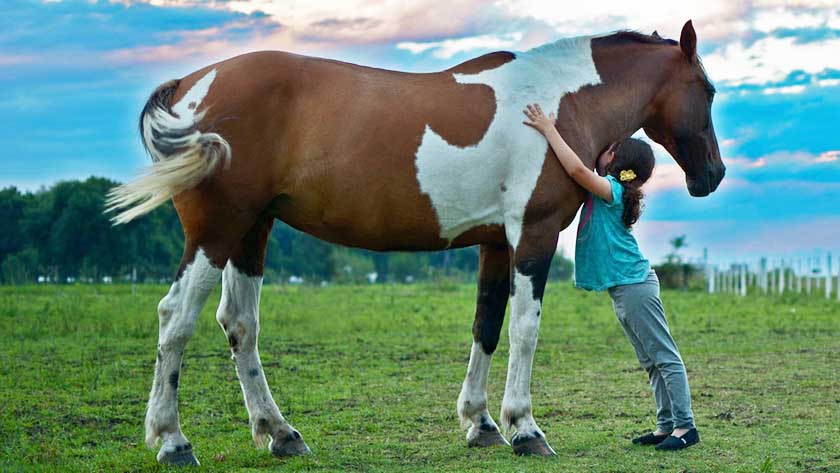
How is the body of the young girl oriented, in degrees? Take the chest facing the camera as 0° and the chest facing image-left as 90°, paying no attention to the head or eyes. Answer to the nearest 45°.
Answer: approximately 90°

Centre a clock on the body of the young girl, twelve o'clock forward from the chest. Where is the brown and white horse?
The brown and white horse is roughly at 11 o'clock from the young girl.

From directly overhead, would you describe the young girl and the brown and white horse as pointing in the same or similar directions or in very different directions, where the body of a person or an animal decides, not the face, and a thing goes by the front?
very different directions

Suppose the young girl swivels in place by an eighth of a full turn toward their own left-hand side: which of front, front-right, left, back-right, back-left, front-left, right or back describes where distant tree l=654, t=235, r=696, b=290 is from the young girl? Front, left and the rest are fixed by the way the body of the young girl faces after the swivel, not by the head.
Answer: back-right

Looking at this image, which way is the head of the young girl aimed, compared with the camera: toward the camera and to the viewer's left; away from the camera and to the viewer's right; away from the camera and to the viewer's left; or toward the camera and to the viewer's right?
away from the camera and to the viewer's left

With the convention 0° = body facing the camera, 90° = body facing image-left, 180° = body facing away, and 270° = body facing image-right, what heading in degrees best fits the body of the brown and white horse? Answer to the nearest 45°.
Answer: approximately 270°

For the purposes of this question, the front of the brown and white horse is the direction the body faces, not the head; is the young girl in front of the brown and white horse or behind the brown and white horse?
in front

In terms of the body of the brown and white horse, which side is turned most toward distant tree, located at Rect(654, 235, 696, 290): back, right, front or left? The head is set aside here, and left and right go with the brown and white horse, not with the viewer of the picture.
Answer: left

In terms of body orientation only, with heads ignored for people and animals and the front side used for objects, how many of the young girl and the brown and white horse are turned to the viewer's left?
1
